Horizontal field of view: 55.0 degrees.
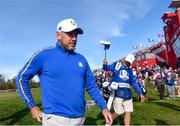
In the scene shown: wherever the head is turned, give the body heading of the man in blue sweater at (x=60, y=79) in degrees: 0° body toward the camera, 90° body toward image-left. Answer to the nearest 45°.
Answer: approximately 315°

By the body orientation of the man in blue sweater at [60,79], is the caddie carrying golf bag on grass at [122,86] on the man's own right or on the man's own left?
on the man's own left
